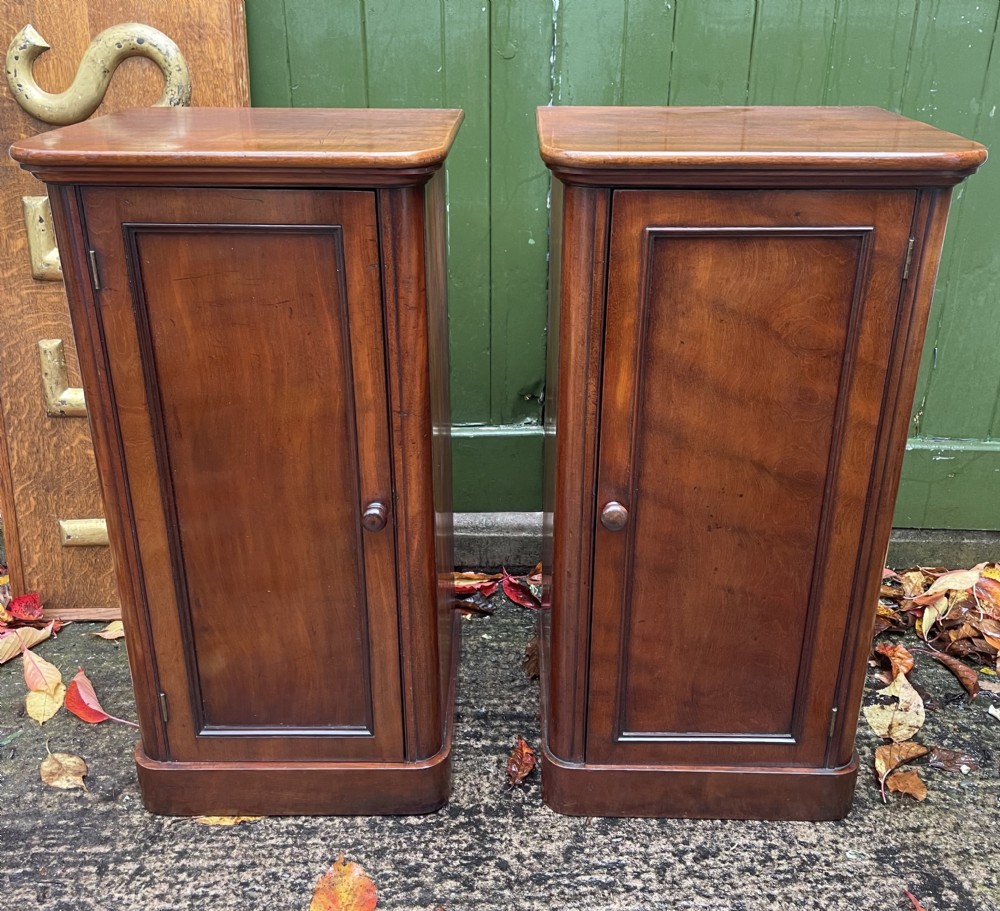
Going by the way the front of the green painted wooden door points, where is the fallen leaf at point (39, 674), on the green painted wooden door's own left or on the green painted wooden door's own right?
on the green painted wooden door's own right

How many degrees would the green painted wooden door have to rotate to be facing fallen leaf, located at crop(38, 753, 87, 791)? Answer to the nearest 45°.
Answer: approximately 45° to its right

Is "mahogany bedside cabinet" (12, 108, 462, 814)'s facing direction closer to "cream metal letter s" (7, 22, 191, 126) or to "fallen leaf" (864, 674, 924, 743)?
the fallen leaf

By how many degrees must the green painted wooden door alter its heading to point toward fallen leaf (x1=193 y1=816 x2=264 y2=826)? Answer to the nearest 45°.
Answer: approximately 45° to its right

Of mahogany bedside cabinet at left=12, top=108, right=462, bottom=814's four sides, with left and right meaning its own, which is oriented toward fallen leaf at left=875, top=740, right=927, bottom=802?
left

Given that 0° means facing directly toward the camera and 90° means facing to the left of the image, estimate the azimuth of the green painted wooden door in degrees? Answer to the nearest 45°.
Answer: approximately 0°

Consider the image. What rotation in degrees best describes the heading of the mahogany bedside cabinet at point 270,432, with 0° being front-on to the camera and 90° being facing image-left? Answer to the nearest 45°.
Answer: approximately 0°
